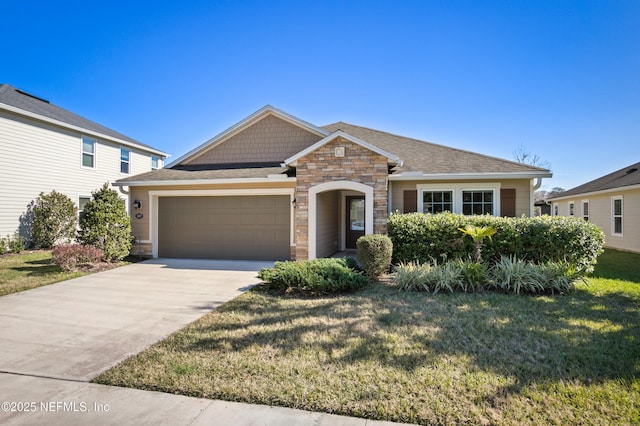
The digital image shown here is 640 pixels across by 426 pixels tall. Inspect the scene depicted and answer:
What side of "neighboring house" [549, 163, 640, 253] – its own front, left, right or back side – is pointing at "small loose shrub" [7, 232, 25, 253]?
right

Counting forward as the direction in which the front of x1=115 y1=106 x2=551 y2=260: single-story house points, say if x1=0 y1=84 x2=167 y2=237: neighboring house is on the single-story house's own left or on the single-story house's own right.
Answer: on the single-story house's own right

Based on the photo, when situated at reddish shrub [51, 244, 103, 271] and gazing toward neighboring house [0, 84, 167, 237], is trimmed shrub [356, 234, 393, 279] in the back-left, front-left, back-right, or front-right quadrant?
back-right

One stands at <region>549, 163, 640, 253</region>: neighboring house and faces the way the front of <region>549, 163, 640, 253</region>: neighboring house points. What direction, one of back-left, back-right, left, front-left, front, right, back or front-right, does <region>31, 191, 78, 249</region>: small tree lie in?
right

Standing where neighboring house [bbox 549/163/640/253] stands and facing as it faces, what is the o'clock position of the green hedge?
The green hedge is roughly at 2 o'clock from the neighboring house.

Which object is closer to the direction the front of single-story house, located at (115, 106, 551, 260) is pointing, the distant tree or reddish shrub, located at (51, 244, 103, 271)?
the reddish shrub
